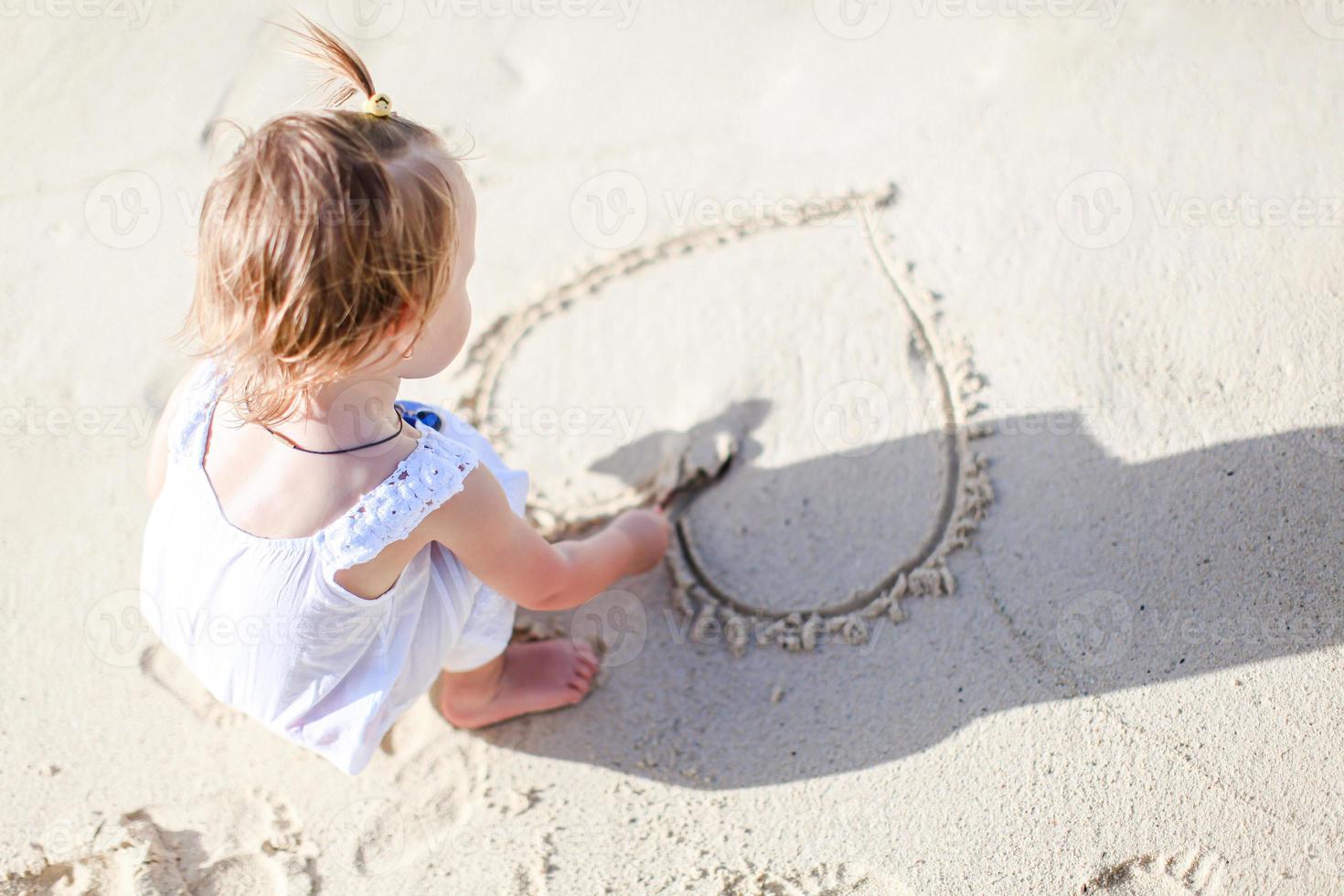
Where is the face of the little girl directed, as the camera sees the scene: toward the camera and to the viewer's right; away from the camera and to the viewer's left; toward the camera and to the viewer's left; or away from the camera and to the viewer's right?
away from the camera and to the viewer's right

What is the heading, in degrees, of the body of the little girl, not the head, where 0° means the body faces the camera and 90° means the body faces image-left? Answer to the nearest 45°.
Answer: approximately 225°
